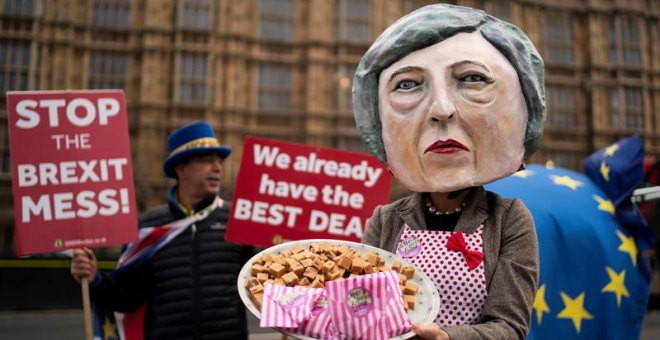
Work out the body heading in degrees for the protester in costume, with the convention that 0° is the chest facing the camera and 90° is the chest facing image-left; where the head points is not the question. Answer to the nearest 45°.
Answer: approximately 0°

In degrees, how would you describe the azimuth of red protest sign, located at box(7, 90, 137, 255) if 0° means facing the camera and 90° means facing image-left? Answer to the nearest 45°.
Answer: approximately 0°

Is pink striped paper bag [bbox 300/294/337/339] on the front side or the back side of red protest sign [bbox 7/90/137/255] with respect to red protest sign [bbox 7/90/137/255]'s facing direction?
on the front side

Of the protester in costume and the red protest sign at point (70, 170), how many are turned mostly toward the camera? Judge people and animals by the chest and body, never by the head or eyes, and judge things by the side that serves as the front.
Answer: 2

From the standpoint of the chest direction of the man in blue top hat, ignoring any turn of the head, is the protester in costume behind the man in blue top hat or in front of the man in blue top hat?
in front

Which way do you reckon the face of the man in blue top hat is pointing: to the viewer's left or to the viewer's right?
to the viewer's right

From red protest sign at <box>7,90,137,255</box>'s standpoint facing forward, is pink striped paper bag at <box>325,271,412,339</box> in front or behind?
in front

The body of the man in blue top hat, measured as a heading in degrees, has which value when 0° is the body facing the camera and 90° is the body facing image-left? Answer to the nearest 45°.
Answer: approximately 315°
